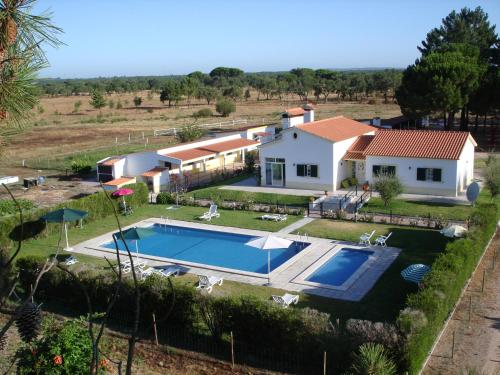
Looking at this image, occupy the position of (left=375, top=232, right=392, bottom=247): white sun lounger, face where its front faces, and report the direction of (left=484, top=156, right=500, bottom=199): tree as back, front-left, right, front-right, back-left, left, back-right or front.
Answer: back

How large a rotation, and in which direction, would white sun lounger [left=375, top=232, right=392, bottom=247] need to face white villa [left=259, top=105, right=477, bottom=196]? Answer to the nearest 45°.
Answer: approximately 135° to its right

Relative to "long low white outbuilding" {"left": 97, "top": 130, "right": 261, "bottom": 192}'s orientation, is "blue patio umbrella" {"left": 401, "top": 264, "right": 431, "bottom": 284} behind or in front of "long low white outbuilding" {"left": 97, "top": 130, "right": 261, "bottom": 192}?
in front

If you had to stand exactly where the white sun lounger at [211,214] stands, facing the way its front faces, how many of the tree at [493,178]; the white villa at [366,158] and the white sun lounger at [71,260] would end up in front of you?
1

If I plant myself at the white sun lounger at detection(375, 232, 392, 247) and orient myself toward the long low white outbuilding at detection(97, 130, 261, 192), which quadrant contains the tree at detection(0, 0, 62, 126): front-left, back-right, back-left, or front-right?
back-left

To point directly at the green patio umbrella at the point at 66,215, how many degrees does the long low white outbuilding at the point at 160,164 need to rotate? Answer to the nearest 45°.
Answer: approximately 45° to its right

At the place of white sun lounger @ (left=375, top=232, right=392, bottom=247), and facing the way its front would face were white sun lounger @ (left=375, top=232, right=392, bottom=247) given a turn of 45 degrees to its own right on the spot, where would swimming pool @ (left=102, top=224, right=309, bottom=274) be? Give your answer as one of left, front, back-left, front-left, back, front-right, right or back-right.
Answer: front
